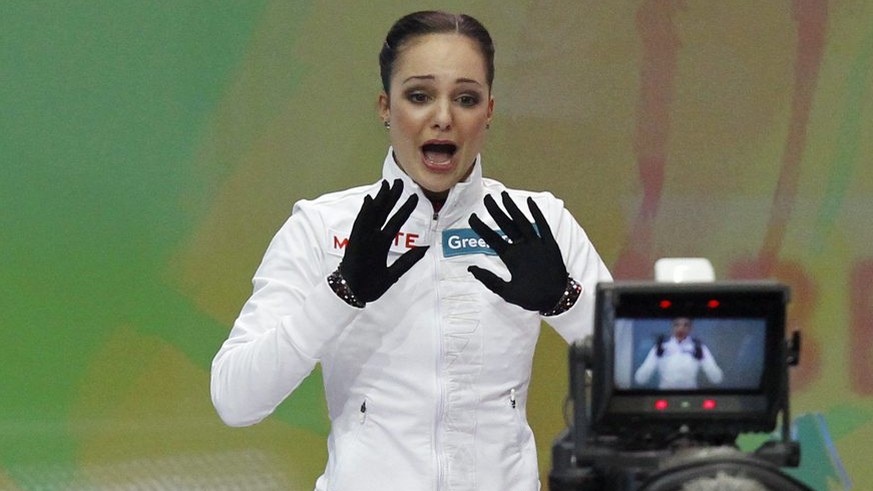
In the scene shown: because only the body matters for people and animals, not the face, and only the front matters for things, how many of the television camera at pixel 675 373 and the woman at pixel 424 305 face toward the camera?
1

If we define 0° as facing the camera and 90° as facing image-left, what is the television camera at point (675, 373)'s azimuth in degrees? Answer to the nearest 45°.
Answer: approximately 180°

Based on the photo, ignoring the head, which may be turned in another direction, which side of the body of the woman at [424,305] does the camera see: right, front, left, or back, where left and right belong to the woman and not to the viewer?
front

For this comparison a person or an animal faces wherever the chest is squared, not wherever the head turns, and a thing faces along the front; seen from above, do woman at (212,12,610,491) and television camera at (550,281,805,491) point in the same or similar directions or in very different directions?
very different directions

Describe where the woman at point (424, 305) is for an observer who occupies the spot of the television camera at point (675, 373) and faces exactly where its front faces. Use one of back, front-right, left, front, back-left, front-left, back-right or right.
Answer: front-left

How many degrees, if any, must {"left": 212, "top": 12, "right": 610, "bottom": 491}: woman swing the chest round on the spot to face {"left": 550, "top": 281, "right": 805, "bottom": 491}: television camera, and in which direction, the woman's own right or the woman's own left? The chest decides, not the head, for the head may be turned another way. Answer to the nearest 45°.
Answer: approximately 45° to the woman's own left
